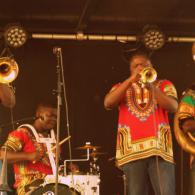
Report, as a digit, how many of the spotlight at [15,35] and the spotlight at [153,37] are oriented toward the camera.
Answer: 2

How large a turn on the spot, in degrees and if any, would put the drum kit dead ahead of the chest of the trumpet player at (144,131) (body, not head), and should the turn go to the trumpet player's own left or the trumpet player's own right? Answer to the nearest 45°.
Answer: approximately 135° to the trumpet player's own right

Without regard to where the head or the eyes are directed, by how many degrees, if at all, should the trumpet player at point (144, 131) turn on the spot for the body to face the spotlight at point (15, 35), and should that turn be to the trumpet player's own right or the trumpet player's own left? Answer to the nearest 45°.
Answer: approximately 135° to the trumpet player's own right

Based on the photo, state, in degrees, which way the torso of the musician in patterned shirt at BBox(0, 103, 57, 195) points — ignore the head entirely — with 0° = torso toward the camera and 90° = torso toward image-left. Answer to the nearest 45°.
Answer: approximately 315°

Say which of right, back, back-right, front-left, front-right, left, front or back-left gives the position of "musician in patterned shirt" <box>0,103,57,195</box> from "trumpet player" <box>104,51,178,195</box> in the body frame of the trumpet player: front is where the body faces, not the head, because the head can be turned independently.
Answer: back-right

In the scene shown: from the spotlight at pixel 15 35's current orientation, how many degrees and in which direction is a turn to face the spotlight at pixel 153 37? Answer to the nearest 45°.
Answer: approximately 90° to its left
